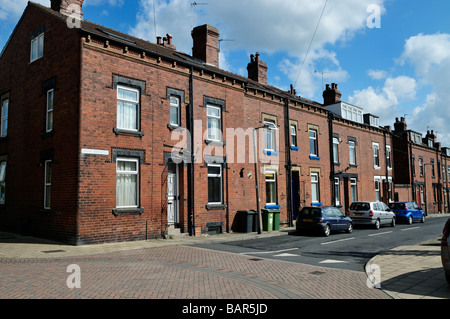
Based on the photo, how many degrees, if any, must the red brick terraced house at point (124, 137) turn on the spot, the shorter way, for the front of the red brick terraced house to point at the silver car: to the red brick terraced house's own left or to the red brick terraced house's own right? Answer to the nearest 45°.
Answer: approximately 90° to the red brick terraced house's own left

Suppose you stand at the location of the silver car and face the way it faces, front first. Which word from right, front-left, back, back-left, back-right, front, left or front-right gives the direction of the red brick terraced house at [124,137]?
back

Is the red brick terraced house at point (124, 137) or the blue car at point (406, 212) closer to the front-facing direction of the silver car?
the blue car

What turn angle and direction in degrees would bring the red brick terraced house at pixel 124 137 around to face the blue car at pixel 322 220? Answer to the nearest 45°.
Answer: approximately 45° to its left

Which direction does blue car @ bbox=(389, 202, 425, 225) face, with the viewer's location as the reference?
facing away from the viewer and to the right of the viewer

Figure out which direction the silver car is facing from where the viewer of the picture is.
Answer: facing away from the viewer and to the right of the viewer

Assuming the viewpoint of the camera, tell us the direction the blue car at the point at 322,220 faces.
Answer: facing away from the viewer and to the right of the viewer

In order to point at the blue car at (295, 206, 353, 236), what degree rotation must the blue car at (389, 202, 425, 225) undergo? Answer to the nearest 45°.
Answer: approximately 135° to its right
